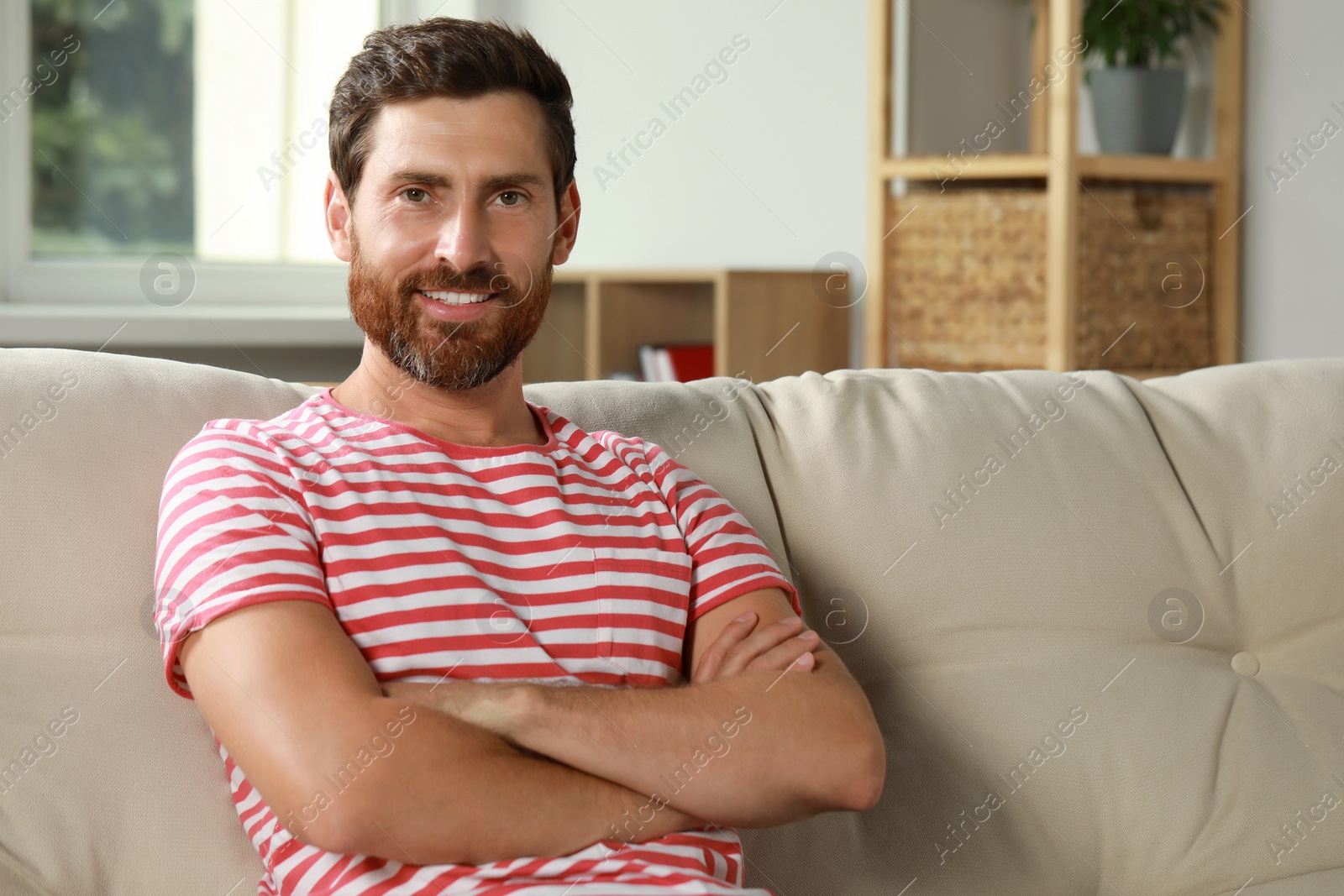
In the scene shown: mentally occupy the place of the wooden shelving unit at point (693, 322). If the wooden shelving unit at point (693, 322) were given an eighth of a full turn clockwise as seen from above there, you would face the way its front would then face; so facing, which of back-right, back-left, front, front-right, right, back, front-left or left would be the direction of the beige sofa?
left

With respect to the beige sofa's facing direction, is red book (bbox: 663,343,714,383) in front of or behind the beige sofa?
behind

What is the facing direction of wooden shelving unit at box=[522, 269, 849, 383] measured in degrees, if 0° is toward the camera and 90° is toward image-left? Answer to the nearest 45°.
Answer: approximately 45°

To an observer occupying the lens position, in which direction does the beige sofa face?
facing the viewer

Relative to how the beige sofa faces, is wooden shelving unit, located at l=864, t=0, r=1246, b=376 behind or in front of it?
behind

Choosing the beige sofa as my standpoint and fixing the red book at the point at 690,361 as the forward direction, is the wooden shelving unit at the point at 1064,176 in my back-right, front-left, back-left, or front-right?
front-right

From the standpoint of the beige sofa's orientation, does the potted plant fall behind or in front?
behind
